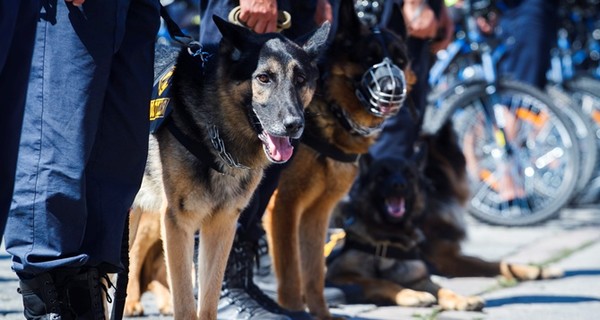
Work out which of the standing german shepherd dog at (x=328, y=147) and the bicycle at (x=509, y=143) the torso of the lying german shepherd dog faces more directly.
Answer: the standing german shepherd dog

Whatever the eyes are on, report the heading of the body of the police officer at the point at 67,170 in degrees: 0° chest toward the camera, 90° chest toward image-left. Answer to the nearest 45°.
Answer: approximately 315°

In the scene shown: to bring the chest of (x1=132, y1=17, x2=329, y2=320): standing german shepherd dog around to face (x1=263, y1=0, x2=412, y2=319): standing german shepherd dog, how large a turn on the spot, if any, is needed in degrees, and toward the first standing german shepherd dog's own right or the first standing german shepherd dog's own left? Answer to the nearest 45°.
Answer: approximately 90° to the first standing german shepherd dog's own left

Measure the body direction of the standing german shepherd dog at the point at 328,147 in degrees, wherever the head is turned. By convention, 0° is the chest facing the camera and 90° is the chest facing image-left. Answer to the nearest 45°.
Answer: approximately 315°

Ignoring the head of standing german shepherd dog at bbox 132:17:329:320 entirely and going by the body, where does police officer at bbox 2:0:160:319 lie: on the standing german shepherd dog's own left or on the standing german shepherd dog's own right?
on the standing german shepherd dog's own right

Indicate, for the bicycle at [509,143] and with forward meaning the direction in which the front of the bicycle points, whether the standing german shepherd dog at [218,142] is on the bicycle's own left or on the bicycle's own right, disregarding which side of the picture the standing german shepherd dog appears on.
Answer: on the bicycle's own right
